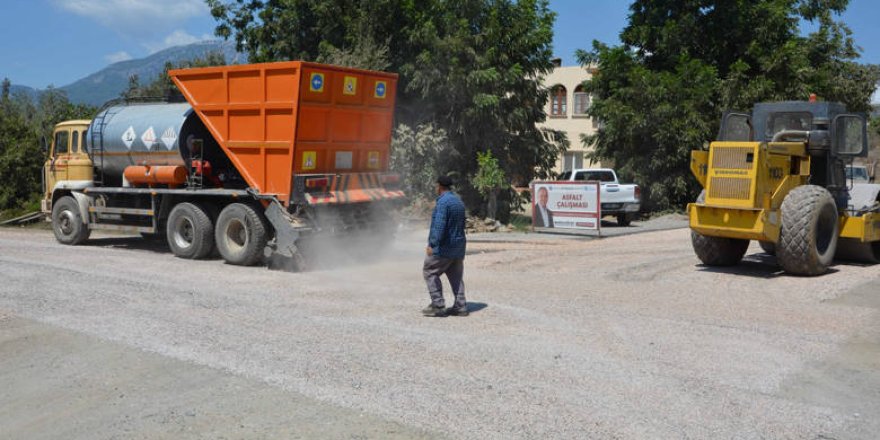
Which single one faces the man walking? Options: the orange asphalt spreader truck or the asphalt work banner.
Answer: the asphalt work banner

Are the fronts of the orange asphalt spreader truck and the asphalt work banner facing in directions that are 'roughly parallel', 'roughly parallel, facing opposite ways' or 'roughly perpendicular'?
roughly perpendicular

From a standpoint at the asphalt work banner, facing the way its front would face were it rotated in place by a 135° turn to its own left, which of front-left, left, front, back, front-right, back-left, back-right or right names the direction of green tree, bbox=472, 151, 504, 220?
left

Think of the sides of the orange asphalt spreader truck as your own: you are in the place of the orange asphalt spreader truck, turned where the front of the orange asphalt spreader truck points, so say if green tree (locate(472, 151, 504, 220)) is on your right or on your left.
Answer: on your right

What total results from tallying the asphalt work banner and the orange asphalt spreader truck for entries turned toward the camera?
1

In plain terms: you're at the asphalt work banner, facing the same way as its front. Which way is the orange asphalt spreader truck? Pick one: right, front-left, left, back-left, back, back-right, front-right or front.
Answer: front-right

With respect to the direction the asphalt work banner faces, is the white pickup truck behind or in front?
behind

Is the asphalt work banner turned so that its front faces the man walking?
yes

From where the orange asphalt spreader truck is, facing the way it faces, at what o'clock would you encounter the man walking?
The man walking is roughly at 7 o'clock from the orange asphalt spreader truck.

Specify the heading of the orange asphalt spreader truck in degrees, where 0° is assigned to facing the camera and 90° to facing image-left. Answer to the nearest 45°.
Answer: approximately 135°

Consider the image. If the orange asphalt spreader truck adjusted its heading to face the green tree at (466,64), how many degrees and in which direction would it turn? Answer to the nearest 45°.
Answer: approximately 90° to its right

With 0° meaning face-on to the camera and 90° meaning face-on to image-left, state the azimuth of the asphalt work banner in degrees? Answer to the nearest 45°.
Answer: approximately 0°

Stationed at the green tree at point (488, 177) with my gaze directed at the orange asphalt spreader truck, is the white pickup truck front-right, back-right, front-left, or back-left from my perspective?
back-left
